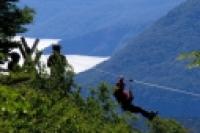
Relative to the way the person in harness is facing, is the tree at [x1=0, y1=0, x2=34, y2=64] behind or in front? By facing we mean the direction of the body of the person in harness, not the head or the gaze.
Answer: behind

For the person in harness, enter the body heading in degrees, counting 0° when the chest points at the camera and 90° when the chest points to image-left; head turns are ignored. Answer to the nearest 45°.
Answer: approximately 270°
